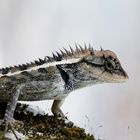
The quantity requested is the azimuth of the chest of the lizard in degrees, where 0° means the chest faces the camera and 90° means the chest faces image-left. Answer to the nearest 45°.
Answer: approximately 270°
